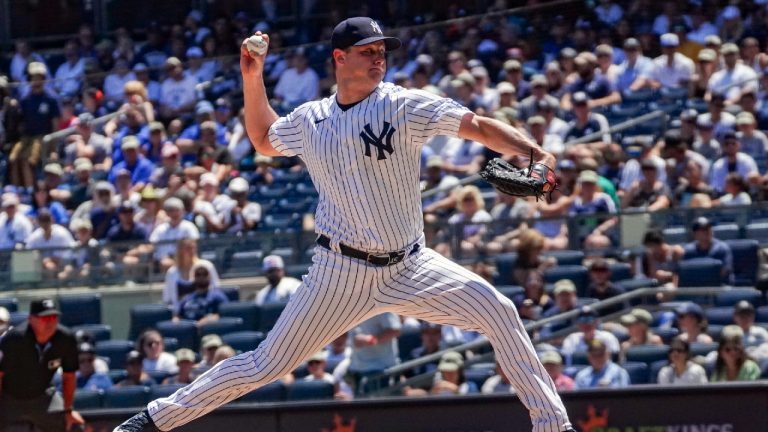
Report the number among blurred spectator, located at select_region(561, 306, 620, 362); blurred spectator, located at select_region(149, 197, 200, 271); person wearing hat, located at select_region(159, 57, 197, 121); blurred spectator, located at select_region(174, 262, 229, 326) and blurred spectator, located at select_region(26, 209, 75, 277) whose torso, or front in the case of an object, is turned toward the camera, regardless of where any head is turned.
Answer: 5

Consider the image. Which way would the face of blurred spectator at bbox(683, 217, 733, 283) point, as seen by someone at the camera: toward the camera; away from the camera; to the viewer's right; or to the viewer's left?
toward the camera

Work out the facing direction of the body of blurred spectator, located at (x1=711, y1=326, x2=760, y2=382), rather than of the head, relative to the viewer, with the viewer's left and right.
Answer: facing the viewer

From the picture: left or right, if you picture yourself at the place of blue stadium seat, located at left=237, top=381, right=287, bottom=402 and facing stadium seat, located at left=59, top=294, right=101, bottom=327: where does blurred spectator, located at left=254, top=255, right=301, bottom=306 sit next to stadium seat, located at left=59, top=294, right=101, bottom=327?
right

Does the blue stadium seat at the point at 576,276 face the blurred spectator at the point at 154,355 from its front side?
no

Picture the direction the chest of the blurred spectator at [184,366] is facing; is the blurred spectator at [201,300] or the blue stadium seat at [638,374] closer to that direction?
the blue stadium seat

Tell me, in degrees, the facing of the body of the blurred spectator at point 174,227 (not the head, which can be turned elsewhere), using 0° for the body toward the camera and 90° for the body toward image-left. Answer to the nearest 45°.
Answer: approximately 0°

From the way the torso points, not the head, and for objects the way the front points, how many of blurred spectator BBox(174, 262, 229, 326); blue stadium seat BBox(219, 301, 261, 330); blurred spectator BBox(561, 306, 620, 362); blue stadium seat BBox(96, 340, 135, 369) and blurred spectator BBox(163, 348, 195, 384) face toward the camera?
5

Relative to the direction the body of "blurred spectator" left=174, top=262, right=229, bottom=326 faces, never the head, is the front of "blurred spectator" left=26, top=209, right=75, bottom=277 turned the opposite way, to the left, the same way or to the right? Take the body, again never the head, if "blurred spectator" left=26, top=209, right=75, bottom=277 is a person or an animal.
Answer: the same way

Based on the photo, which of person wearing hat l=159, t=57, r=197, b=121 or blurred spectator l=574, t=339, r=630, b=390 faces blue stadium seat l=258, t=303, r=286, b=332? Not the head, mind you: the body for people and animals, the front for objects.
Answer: the person wearing hat

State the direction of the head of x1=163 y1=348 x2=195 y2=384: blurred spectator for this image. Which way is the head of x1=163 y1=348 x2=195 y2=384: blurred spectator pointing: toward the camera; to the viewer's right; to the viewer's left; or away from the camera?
toward the camera

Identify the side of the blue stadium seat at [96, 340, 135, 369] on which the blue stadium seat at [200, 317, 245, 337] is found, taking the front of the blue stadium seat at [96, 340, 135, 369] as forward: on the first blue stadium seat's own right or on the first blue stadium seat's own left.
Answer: on the first blue stadium seat's own left

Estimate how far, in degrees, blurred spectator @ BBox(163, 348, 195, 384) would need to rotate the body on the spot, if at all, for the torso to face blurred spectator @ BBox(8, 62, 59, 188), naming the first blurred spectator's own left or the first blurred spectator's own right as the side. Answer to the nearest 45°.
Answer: approximately 180°

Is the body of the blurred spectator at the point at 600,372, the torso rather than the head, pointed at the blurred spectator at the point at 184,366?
no

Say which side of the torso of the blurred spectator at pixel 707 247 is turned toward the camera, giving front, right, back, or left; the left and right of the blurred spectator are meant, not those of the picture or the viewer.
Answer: front

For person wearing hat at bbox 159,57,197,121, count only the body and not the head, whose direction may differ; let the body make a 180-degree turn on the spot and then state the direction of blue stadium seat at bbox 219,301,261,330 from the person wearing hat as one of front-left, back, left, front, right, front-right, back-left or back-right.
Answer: back

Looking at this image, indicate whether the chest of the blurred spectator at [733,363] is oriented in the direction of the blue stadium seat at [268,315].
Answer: no

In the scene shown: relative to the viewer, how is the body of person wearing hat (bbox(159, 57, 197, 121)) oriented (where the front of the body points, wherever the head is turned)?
toward the camera
